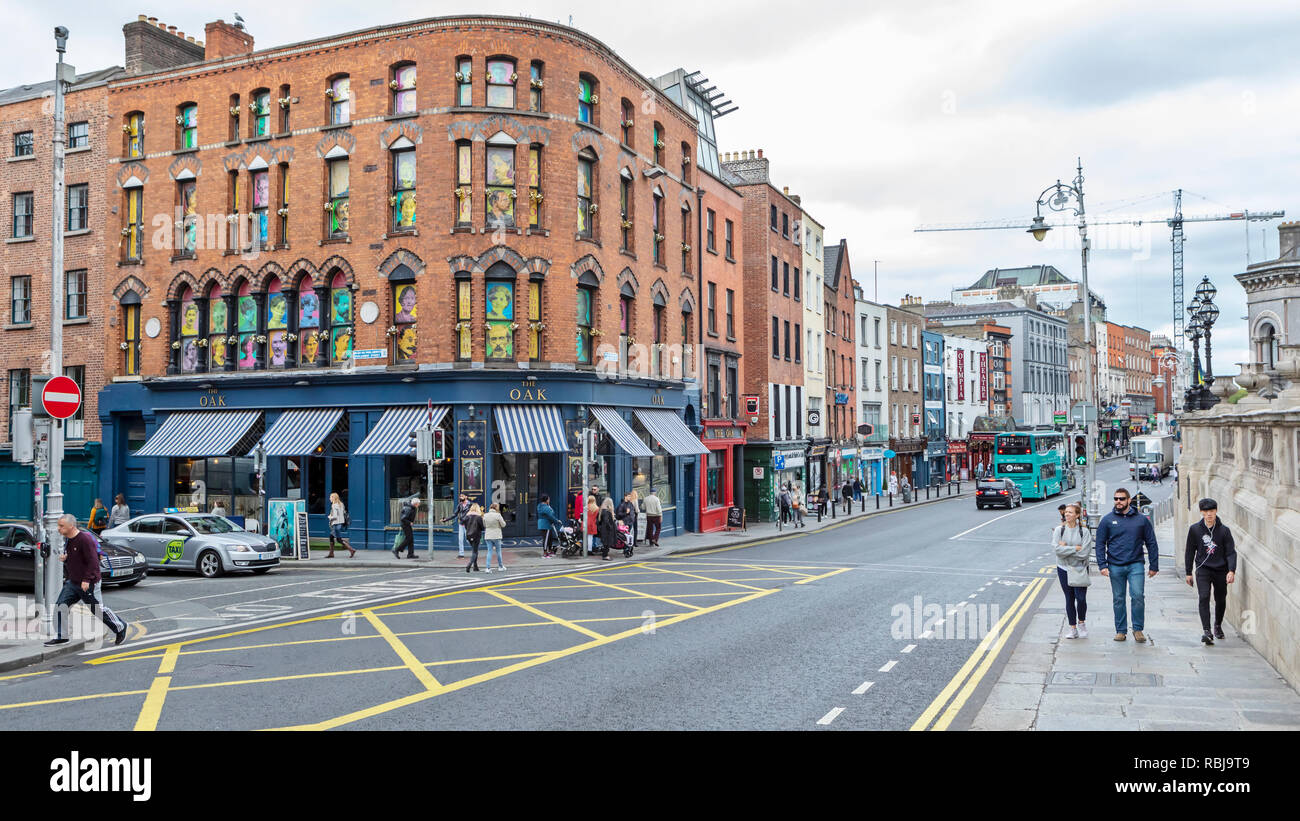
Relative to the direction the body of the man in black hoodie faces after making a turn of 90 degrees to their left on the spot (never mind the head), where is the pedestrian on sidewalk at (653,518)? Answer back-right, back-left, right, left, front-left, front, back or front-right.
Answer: back-left

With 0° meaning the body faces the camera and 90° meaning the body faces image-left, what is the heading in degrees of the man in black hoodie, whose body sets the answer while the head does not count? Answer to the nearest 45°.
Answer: approximately 0°

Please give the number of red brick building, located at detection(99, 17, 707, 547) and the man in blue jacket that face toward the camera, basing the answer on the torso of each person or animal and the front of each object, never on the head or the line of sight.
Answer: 2

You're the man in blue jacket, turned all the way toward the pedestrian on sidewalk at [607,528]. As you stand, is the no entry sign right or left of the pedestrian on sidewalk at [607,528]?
left

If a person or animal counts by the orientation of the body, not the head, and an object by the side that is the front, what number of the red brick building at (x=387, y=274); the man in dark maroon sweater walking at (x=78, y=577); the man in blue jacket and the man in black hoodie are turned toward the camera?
3

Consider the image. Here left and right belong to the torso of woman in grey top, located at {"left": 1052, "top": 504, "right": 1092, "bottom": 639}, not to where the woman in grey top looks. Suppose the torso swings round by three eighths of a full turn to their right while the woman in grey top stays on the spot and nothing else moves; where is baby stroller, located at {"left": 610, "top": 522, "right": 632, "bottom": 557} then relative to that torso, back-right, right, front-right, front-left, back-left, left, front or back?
front

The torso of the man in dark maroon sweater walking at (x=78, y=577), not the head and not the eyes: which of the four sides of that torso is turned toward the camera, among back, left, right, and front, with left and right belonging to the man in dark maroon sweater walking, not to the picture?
left
